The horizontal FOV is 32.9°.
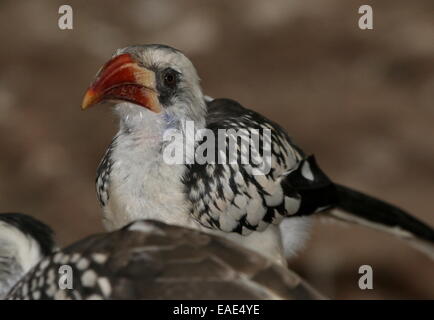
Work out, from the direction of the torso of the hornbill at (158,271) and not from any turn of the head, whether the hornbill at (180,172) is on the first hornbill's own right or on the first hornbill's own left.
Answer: on the first hornbill's own right

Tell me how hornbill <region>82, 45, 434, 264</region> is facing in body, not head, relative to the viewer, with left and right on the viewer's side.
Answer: facing the viewer and to the left of the viewer

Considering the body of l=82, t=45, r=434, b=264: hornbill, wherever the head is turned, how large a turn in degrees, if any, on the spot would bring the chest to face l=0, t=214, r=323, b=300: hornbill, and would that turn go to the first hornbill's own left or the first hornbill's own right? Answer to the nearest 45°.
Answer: approximately 45° to the first hornbill's own left
